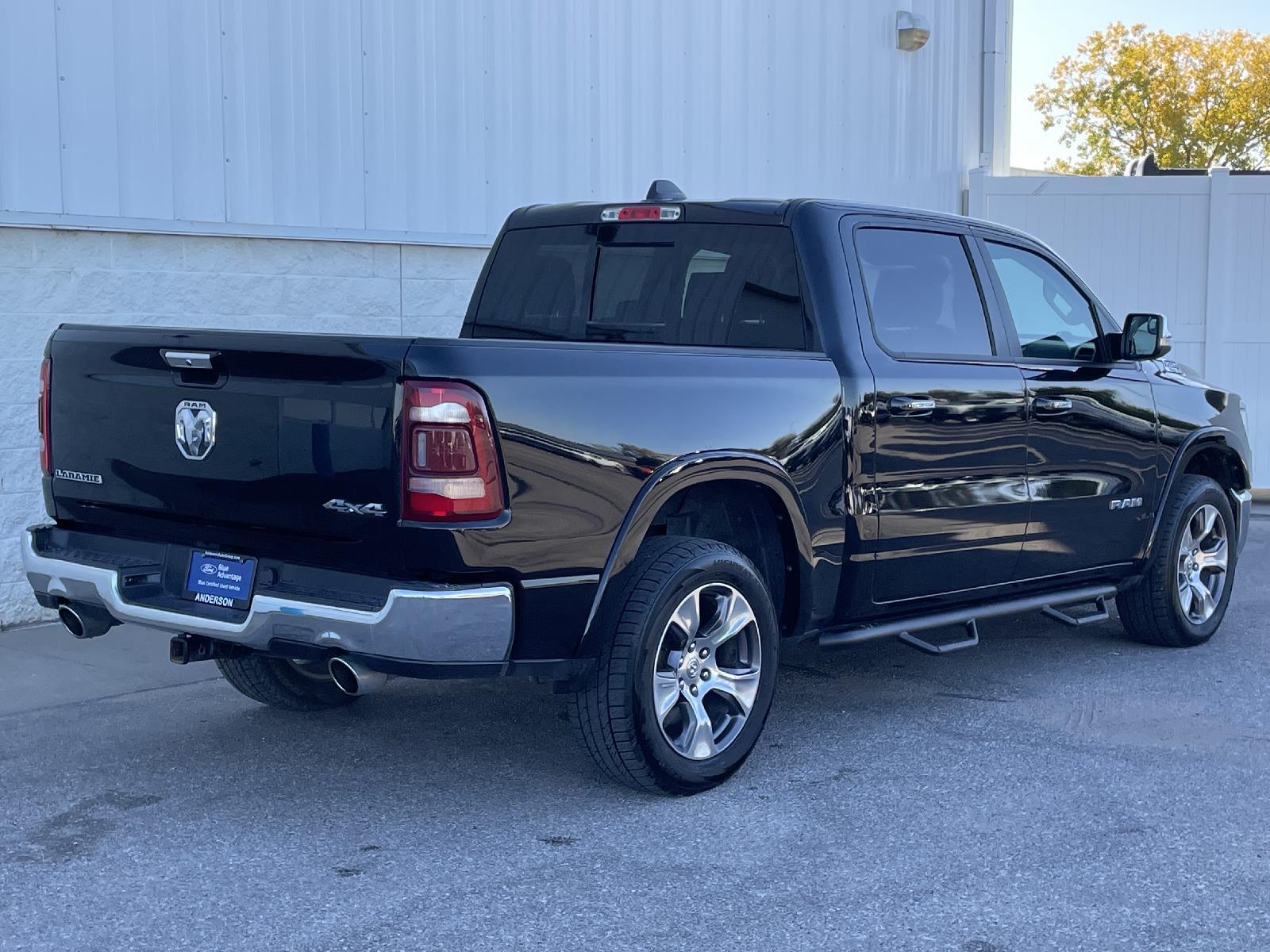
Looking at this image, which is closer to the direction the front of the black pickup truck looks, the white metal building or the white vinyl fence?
the white vinyl fence

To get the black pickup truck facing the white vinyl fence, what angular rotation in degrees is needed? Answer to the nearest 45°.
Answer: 0° — it already faces it

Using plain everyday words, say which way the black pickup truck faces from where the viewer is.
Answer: facing away from the viewer and to the right of the viewer
